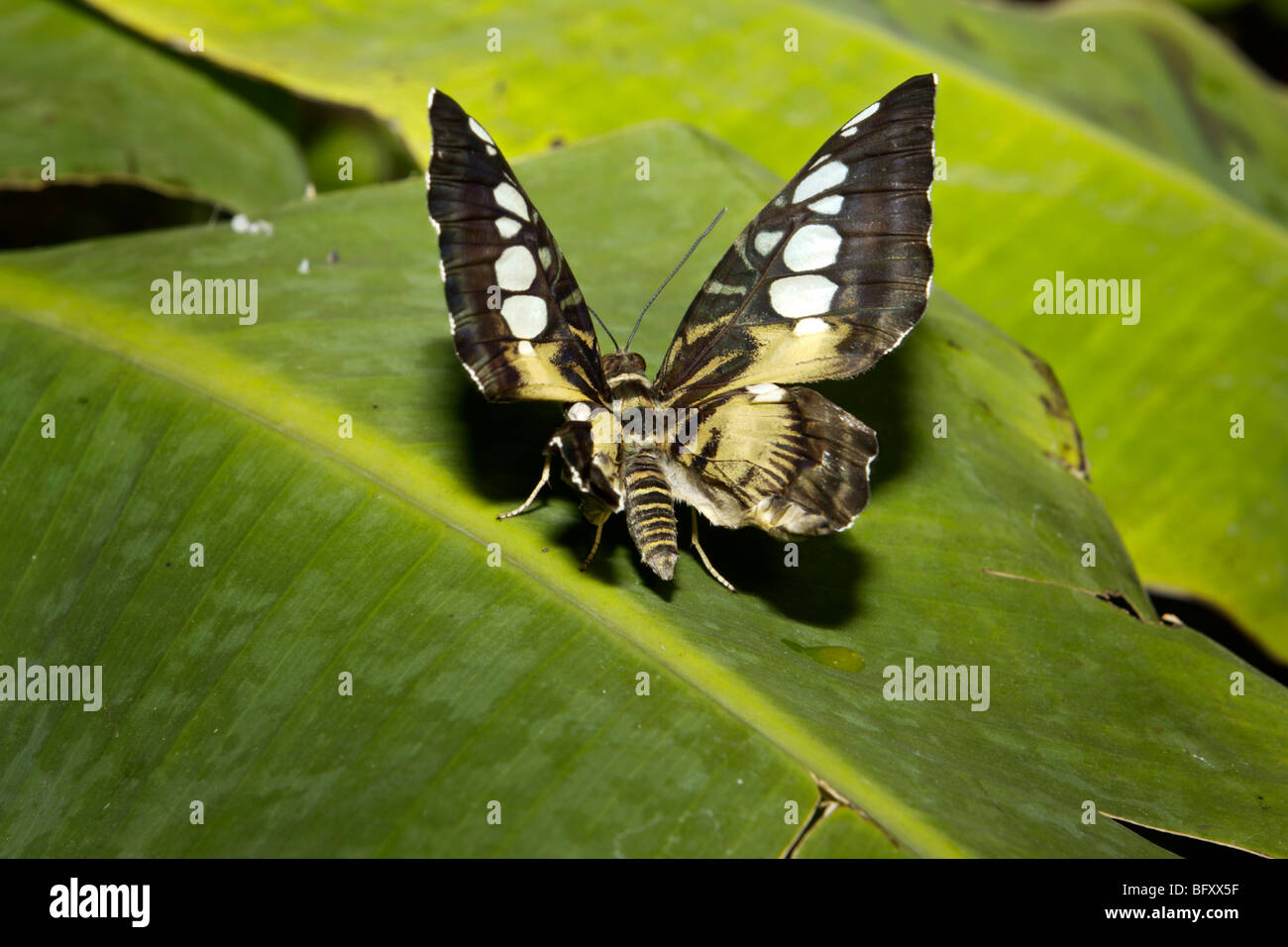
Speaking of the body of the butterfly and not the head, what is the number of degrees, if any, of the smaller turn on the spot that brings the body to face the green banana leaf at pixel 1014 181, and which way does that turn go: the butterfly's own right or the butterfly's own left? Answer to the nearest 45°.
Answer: approximately 45° to the butterfly's own right

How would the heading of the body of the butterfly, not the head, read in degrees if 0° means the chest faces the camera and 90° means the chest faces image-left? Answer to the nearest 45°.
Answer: approximately 180°

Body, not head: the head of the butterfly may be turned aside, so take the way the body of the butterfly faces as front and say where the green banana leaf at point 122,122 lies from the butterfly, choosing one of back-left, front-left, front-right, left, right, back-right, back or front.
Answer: front-left
